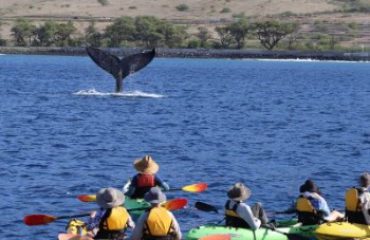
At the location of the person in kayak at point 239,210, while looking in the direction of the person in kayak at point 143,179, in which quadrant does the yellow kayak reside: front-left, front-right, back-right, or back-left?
back-right

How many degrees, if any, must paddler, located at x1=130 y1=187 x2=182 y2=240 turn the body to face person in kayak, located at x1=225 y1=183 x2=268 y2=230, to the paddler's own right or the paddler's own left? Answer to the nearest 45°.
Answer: approximately 45° to the paddler's own right

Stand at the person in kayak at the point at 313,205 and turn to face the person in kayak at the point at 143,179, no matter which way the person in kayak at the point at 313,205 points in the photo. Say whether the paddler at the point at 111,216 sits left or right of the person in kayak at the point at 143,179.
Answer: left

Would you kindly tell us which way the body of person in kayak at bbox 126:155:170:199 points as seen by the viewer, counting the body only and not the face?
away from the camera

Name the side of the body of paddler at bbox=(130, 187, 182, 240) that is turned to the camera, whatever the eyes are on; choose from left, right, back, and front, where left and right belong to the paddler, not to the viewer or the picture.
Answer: back

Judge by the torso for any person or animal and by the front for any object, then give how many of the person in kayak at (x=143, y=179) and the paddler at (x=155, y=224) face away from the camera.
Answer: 2

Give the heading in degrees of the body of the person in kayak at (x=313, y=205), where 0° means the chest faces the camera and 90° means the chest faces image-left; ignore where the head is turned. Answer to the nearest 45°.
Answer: approximately 225°

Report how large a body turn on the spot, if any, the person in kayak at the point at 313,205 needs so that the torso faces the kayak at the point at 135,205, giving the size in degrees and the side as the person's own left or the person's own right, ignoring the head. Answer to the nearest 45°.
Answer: approximately 135° to the person's own left

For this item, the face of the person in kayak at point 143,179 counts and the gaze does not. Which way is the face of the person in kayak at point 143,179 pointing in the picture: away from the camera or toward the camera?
away from the camera

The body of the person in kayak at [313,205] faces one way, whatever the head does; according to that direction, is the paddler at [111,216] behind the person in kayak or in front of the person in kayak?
behind
